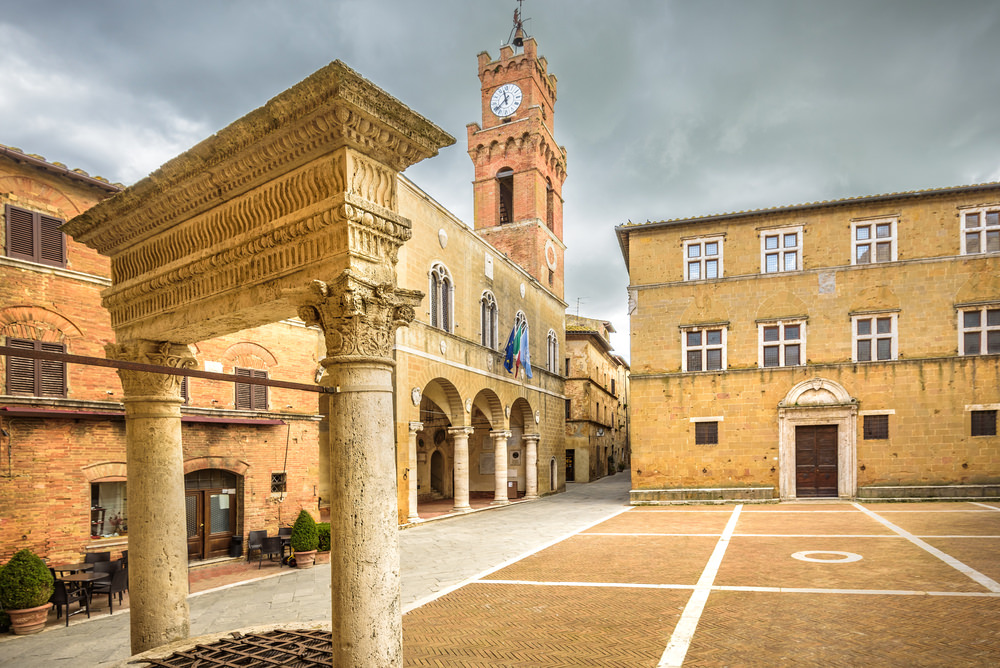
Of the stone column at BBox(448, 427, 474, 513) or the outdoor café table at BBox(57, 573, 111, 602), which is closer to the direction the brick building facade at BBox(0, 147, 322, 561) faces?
the outdoor café table

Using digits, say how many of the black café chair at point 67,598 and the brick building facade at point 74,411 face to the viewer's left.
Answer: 0

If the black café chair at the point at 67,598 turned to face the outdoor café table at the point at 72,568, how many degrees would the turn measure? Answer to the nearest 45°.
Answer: approximately 45° to its left

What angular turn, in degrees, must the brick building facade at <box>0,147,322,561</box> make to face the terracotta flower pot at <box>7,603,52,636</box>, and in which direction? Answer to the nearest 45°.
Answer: approximately 45° to its right

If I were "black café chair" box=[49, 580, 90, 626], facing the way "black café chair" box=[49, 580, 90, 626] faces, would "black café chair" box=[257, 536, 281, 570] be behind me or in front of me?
in front

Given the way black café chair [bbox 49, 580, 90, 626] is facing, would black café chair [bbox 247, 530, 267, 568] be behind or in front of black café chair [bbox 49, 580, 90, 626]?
in front

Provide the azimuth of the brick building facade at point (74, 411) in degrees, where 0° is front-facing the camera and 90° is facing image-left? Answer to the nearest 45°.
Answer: approximately 315°

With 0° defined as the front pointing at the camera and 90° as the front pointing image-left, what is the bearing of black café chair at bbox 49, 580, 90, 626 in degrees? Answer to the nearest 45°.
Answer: approximately 225°

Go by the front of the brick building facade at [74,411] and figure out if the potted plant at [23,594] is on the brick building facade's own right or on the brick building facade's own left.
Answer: on the brick building facade's own right
